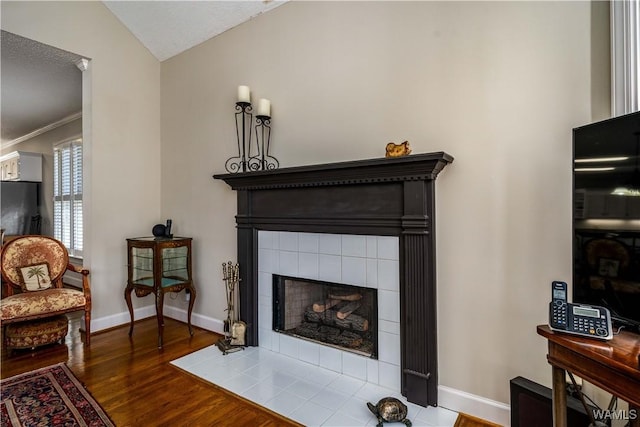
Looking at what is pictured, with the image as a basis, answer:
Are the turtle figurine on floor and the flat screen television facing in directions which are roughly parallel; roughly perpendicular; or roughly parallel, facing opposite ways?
roughly parallel

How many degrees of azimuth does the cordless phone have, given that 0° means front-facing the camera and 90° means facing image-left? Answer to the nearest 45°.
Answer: approximately 45°

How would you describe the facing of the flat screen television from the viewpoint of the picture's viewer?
facing the viewer and to the left of the viewer

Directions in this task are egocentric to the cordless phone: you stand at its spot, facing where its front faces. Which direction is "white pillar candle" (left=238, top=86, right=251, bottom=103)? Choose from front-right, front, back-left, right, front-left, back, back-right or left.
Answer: front-right

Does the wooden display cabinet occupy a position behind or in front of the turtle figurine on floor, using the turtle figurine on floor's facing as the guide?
in front

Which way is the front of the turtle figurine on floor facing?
to the viewer's left
